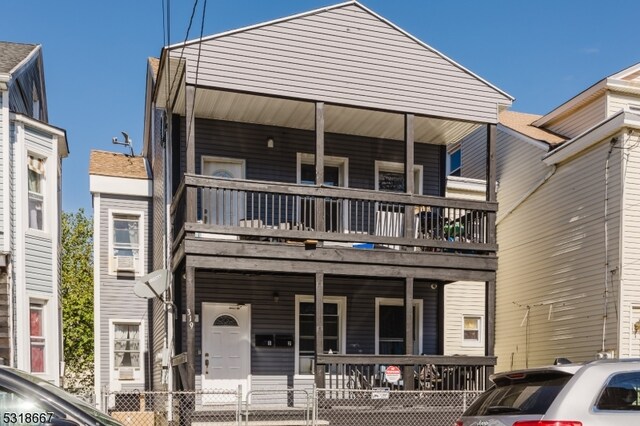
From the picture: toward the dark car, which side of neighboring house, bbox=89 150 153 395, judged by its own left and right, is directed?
front

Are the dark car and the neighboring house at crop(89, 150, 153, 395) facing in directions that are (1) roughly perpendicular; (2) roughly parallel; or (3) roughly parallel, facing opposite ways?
roughly perpendicular

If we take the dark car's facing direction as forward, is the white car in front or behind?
in front

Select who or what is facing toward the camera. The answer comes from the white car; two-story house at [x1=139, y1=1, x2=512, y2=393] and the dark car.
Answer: the two-story house

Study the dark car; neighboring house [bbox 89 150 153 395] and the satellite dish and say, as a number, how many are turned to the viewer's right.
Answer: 1

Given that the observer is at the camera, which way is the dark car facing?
facing to the right of the viewer

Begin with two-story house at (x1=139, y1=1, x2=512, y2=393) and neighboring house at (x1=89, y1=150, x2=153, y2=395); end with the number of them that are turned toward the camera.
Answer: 2

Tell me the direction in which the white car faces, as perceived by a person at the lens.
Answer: facing away from the viewer and to the right of the viewer

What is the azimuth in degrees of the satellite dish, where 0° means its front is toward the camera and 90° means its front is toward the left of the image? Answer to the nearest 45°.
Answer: approximately 45°

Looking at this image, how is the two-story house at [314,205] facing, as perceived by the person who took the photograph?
facing the viewer
